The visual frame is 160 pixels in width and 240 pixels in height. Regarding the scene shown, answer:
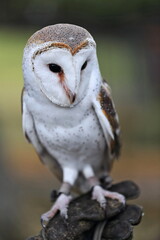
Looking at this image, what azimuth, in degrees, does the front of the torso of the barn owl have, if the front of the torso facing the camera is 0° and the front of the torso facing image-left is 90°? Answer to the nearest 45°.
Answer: approximately 0°
